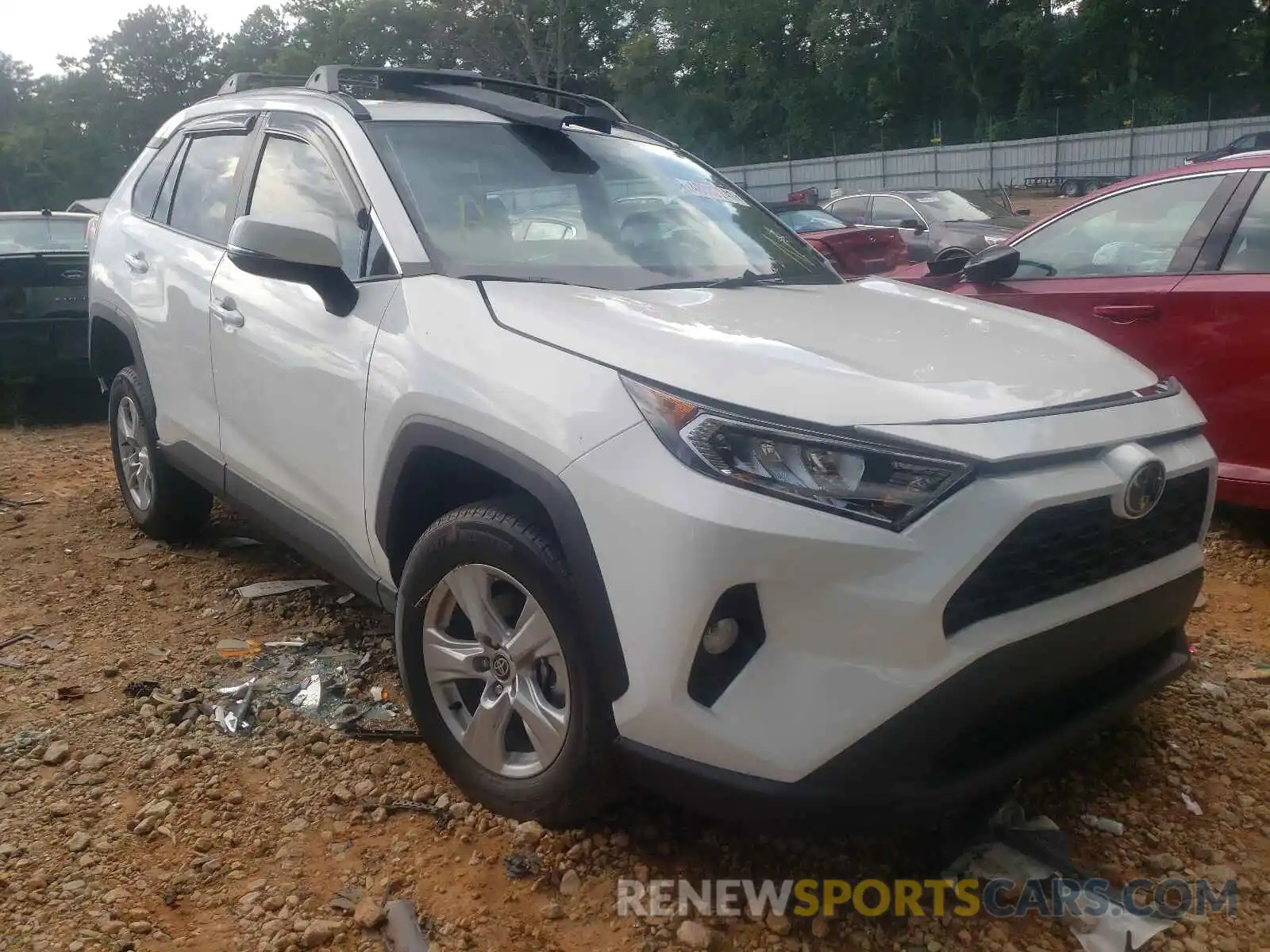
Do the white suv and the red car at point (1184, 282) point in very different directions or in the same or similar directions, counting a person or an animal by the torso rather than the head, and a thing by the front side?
very different directions

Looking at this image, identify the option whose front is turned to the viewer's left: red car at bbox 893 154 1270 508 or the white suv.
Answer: the red car

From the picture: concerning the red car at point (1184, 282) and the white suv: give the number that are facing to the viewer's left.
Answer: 1

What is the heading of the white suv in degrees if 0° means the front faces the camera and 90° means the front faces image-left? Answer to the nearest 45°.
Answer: approximately 315°

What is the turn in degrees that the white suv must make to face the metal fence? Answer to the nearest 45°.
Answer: approximately 135° to its left

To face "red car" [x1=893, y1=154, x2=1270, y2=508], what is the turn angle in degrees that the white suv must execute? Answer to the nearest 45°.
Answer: approximately 90° to its left

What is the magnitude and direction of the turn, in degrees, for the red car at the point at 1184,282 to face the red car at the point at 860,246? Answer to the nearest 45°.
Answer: approximately 90° to its right

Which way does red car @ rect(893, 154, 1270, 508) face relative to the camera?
to the viewer's left
